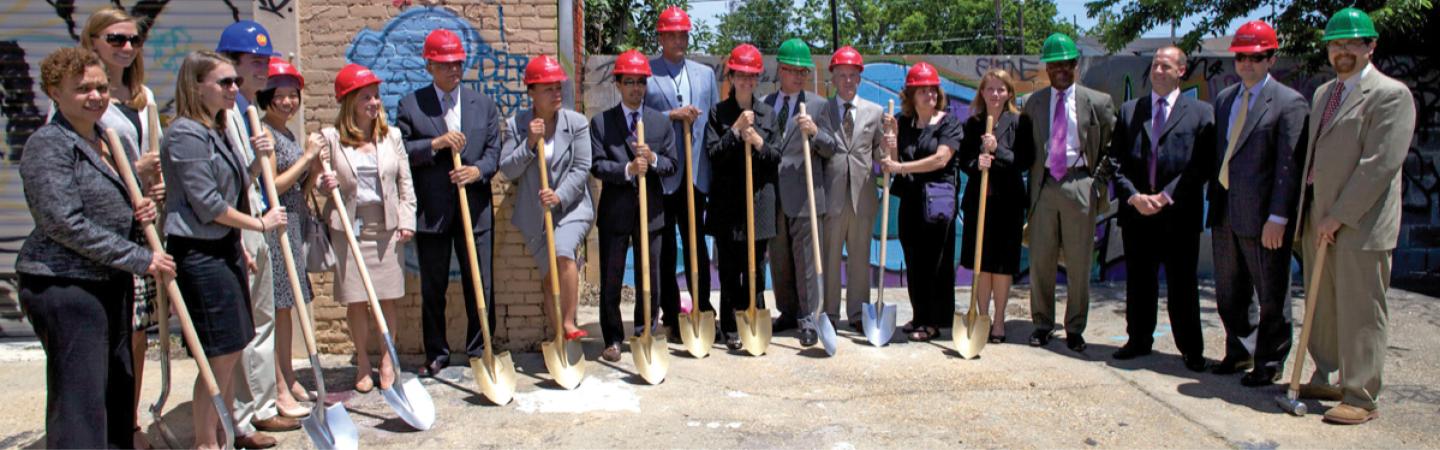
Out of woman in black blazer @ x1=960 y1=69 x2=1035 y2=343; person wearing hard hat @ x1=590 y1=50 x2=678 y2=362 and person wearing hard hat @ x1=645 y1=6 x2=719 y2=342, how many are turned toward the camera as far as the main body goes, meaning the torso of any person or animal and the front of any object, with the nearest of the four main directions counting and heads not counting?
3

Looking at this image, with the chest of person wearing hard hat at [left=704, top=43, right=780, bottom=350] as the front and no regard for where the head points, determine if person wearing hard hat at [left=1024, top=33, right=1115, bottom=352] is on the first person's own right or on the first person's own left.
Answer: on the first person's own left

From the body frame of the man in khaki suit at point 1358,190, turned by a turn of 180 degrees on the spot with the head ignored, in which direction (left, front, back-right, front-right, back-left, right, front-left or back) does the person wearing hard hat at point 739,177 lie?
back-left

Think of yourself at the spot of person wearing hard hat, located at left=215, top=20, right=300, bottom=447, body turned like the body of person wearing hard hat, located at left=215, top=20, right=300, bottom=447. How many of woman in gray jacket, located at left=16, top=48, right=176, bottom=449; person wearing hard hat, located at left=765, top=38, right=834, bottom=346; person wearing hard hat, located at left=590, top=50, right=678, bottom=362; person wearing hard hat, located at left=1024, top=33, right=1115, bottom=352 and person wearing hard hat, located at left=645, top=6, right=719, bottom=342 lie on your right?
1

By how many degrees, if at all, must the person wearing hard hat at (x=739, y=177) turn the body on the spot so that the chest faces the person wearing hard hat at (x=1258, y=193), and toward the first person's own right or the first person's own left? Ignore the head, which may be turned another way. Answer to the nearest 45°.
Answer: approximately 90° to the first person's own left

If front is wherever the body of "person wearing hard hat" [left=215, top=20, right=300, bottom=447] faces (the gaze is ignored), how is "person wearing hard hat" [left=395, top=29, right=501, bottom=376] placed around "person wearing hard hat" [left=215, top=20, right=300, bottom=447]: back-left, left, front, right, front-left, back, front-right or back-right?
left

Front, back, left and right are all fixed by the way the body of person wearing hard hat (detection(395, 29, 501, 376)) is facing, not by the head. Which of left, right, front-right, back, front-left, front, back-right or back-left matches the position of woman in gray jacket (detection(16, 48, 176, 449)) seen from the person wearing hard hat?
front-right

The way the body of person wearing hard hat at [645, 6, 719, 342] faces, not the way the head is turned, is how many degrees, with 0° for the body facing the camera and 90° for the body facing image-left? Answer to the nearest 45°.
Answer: approximately 0°

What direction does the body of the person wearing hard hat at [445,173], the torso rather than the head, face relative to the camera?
toward the camera

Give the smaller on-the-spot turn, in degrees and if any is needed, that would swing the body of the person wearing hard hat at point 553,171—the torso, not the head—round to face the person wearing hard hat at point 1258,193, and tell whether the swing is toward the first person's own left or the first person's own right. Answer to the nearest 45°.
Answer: approximately 90° to the first person's own left

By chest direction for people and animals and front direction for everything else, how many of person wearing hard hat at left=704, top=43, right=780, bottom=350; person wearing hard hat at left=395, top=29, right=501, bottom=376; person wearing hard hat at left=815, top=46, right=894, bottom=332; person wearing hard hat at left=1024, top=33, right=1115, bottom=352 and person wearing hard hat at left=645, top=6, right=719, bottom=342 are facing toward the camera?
5

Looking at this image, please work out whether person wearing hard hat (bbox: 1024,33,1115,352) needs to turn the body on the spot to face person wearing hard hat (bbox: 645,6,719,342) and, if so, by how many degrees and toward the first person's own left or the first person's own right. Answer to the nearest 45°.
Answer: approximately 90° to the first person's own right

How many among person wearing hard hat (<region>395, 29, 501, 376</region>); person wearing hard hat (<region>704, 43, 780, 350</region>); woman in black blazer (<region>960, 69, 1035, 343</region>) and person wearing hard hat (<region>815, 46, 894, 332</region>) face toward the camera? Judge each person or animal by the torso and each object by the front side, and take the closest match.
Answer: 4

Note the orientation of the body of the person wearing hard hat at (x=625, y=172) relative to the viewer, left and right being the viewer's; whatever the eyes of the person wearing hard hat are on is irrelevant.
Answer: facing the viewer

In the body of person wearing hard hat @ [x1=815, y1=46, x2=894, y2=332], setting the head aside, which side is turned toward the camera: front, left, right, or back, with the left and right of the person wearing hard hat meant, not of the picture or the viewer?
front

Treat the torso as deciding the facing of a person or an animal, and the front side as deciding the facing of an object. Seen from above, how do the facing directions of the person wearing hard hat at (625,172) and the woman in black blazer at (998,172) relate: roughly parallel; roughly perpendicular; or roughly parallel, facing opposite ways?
roughly parallel

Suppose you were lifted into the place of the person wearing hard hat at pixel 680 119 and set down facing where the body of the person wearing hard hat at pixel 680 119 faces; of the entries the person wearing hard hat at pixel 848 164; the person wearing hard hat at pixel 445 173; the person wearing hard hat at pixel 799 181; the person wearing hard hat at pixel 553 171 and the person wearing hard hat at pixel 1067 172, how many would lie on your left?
3

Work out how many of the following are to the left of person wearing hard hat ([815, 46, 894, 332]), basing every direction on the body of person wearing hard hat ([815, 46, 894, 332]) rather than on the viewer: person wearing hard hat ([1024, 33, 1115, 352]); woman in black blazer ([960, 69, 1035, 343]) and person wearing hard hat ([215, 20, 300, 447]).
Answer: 2
